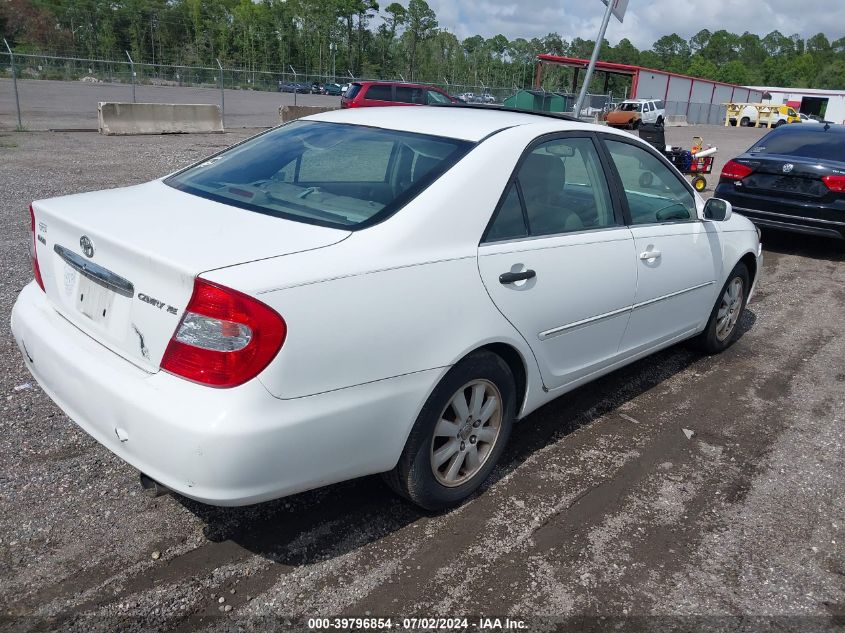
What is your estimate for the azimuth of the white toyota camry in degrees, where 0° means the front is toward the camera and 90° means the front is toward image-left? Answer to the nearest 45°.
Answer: approximately 225°

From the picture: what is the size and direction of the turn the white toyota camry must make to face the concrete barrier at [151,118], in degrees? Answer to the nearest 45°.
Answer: approximately 45° to its left

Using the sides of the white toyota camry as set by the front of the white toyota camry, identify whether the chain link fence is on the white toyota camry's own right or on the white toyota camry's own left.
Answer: on the white toyota camry's own left
